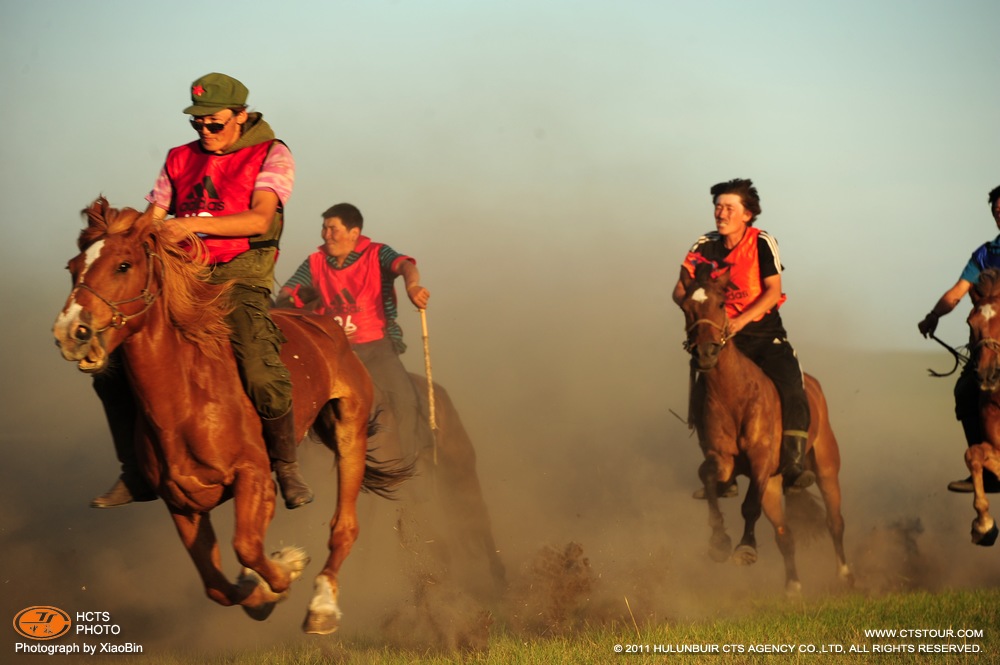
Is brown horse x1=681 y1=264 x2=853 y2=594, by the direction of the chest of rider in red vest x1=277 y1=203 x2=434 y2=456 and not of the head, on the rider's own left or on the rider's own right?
on the rider's own left

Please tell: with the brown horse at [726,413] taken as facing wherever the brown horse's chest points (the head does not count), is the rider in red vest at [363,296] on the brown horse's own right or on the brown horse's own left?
on the brown horse's own right

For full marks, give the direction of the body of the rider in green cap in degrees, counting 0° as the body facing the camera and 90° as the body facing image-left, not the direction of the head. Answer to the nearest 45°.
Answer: approximately 45°

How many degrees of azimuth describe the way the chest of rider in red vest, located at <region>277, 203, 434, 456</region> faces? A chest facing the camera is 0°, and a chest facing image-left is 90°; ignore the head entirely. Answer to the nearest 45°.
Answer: approximately 45°

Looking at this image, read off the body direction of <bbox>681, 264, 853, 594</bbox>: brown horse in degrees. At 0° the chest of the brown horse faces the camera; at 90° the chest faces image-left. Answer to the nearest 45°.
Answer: approximately 45°

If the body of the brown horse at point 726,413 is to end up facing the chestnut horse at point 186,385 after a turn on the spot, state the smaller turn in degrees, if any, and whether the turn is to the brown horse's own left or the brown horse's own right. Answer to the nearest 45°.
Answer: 0° — it already faces it
